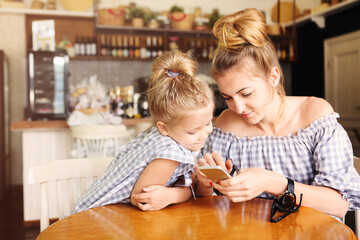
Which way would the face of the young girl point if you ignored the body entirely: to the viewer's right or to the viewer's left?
to the viewer's right

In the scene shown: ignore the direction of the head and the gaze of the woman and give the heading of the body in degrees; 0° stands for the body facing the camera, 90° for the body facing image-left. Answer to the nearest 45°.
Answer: approximately 45°

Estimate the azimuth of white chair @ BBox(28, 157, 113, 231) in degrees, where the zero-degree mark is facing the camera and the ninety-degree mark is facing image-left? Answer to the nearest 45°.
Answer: approximately 315°

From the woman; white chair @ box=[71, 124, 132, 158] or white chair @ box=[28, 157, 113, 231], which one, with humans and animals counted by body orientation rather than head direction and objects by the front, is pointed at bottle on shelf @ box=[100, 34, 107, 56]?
white chair @ box=[71, 124, 132, 158]

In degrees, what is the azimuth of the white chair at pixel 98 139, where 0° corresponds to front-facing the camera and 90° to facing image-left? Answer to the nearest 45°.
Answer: approximately 180°

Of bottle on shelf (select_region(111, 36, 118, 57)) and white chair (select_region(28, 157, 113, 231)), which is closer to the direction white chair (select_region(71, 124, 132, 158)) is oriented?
the bottle on shelf

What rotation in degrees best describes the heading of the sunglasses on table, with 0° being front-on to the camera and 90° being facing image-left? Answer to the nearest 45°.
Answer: approximately 45°

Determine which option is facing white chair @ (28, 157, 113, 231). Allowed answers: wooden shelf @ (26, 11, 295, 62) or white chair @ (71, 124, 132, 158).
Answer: the wooden shelf

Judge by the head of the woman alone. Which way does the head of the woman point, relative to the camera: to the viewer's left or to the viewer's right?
to the viewer's left

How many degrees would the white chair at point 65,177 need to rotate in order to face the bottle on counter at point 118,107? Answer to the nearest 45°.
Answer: approximately 135° to its left
